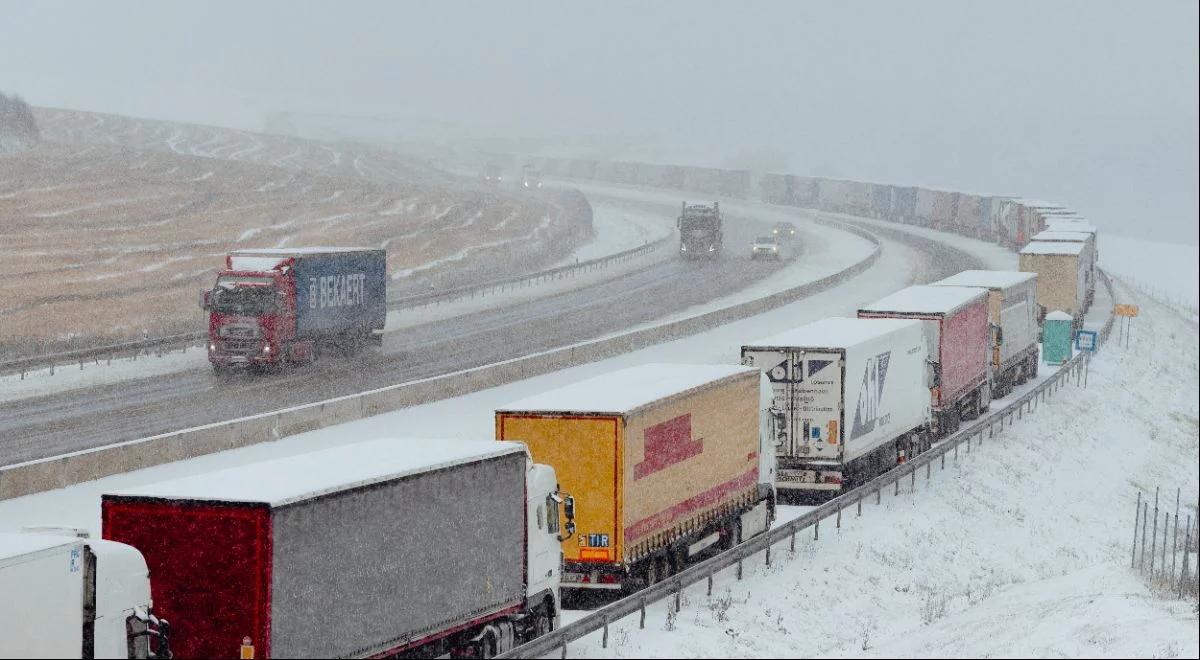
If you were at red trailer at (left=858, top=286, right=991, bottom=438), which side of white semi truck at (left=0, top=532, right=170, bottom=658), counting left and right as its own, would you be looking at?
front

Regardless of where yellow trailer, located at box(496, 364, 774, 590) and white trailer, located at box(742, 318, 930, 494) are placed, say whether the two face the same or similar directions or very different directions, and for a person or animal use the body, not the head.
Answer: same or similar directions

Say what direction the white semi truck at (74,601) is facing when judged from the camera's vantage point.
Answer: facing away from the viewer and to the right of the viewer

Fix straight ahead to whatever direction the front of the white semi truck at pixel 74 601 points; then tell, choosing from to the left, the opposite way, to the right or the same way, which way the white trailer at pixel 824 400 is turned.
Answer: the same way

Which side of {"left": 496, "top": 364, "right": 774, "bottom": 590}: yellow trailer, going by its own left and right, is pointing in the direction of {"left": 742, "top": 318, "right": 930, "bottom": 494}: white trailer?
front

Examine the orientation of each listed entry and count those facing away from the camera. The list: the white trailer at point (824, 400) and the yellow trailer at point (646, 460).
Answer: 2

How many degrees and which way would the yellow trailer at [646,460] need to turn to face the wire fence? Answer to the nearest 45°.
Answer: approximately 45° to its right

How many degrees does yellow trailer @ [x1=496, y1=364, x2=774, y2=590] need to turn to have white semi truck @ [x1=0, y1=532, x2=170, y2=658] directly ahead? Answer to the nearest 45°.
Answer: approximately 135° to its left

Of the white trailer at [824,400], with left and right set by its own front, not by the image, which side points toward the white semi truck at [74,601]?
back

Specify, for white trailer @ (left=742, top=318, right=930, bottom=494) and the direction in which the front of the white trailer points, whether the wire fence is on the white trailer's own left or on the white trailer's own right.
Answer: on the white trailer's own right

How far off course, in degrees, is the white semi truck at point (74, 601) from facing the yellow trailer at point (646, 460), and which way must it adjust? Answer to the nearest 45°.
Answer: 0° — it already faces it

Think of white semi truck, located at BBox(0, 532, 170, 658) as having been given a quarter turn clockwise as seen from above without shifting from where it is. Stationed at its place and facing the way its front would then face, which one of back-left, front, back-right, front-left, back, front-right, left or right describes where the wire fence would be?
left

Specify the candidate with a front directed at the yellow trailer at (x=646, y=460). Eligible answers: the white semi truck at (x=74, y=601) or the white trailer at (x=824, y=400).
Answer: the white semi truck

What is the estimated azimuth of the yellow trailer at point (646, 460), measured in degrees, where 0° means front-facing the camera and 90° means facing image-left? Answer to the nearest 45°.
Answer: approximately 180°

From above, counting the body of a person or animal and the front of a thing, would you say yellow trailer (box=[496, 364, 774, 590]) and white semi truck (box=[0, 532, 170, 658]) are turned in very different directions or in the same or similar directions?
same or similar directions

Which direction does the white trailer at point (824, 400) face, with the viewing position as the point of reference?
facing away from the viewer
